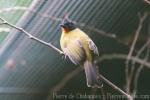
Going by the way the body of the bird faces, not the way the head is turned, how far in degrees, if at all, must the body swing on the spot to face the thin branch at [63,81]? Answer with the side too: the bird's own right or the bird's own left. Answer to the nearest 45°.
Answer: approximately 45° to the bird's own right
